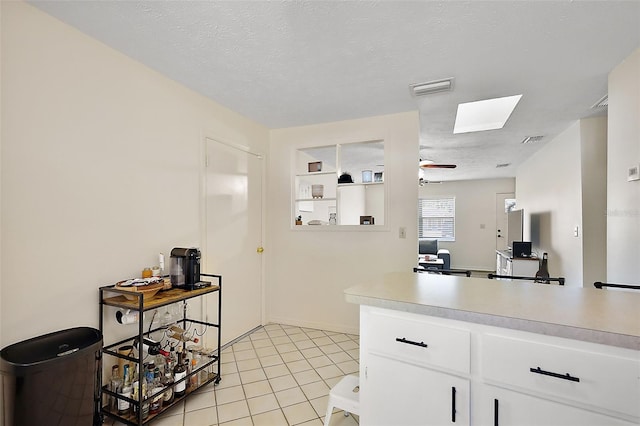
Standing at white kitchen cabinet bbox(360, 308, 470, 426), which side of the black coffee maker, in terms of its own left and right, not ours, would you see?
front

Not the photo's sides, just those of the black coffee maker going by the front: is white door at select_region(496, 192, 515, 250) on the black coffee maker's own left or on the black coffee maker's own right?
on the black coffee maker's own left

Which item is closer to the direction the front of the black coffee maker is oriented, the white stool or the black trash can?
the white stool

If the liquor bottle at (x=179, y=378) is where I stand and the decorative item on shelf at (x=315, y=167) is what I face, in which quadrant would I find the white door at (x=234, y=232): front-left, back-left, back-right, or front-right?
front-left

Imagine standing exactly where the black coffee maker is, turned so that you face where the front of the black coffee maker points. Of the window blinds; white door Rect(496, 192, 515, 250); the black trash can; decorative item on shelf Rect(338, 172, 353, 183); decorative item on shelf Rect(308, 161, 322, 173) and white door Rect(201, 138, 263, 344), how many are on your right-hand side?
1

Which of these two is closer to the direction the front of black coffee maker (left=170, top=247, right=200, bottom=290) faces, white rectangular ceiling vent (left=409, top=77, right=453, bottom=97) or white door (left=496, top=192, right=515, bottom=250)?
the white rectangular ceiling vent

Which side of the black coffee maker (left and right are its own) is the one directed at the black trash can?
right

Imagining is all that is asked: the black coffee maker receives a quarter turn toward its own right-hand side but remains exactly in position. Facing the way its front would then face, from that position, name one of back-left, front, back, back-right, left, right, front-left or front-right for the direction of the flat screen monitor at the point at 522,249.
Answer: back-left

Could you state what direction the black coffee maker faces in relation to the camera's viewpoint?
facing the viewer and to the right of the viewer

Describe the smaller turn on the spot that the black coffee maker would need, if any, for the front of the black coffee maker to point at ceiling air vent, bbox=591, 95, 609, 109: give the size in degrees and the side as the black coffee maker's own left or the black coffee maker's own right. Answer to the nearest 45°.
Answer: approximately 45° to the black coffee maker's own left

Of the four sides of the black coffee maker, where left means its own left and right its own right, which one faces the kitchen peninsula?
front

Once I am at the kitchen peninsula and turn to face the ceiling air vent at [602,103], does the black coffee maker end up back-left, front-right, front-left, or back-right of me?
back-left

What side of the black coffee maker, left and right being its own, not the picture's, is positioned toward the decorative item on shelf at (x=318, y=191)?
left

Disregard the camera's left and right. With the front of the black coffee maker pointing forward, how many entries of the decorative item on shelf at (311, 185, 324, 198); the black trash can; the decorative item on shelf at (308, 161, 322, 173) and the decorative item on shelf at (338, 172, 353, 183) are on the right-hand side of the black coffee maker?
1
